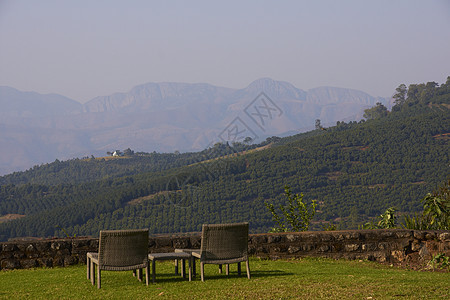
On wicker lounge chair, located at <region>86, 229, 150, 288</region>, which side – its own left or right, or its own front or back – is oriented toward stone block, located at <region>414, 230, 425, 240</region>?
right

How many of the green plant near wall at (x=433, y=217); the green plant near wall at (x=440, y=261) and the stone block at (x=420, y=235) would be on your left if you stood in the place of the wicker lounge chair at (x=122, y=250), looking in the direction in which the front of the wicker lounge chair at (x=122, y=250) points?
0

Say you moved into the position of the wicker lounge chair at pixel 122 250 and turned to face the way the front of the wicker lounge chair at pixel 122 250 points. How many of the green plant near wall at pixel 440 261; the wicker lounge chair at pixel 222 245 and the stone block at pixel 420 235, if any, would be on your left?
0

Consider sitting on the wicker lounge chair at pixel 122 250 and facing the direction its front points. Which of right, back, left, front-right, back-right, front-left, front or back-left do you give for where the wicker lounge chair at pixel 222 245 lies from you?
right

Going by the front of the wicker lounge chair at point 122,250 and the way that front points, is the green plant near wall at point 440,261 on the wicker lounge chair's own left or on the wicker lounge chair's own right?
on the wicker lounge chair's own right

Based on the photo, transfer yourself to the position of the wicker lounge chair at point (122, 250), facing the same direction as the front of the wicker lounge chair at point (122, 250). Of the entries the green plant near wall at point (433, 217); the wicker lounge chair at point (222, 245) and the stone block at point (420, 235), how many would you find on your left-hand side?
0

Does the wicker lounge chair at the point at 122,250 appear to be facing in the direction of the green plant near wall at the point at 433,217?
no

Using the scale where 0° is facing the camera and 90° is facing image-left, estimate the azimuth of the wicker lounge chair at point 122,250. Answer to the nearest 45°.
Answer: approximately 180°
